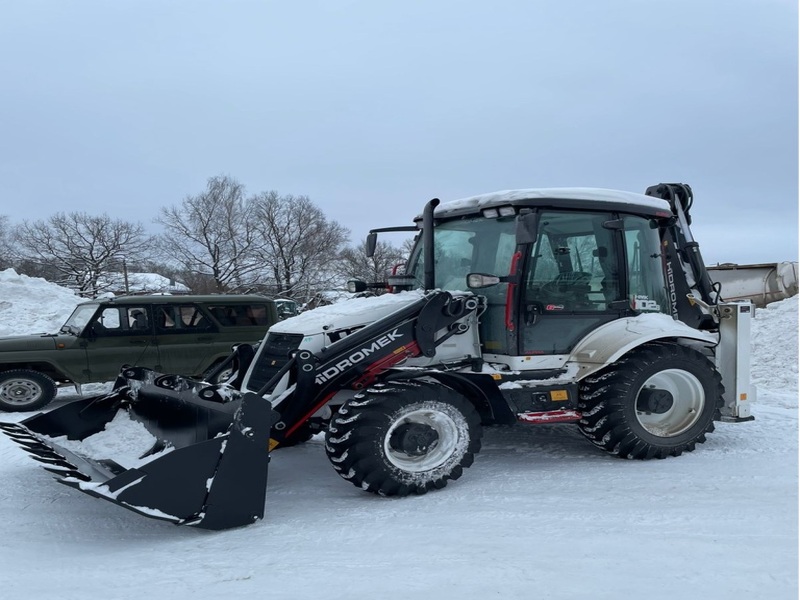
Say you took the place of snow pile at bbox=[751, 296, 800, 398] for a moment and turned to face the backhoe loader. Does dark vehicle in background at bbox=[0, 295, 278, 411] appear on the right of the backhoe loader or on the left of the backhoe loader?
right

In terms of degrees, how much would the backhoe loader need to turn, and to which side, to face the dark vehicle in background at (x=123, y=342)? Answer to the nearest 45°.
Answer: approximately 90° to its right

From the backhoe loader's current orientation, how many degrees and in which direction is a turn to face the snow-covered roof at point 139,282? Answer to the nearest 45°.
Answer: approximately 90° to its right

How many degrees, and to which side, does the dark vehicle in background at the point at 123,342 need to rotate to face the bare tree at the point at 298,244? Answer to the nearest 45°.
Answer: approximately 90° to its right

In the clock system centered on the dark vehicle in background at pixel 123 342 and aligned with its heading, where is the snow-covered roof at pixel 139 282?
The snow-covered roof is roughly at 3 o'clock from the dark vehicle in background.

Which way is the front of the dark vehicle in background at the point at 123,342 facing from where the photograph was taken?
facing to the left of the viewer

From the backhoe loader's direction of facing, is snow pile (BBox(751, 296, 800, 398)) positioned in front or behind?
behind

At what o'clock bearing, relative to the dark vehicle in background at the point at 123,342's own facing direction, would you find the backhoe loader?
The backhoe loader is roughly at 8 o'clock from the dark vehicle in background.

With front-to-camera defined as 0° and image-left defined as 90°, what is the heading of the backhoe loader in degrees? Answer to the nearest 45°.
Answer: approximately 45°
